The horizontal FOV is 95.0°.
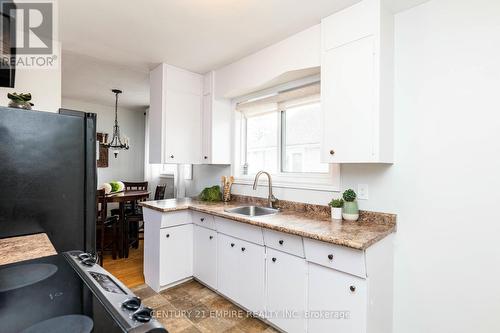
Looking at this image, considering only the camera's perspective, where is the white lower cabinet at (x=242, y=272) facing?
facing the viewer and to the left of the viewer

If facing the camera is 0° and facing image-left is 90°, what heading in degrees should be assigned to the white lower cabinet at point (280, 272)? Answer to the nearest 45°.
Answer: approximately 45°

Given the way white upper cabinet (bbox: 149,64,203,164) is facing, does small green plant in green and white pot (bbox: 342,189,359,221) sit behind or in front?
in front

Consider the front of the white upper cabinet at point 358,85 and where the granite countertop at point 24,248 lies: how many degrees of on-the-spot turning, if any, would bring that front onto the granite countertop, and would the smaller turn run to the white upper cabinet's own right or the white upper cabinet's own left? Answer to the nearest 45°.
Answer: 0° — it already faces it

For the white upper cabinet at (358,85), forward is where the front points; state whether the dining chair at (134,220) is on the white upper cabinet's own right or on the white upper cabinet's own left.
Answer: on the white upper cabinet's own right
